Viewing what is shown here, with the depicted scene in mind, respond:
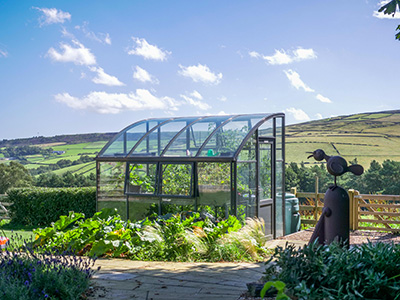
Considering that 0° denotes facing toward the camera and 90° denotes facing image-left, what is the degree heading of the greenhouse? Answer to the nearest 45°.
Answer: approximately 315°

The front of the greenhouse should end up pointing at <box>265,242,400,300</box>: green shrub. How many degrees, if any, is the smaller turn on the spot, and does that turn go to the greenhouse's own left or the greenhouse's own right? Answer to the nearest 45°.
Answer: approximately 45° to the greenhouse's own right

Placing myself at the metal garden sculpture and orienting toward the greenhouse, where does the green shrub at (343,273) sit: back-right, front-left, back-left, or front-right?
back-left

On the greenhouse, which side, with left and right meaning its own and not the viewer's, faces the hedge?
back

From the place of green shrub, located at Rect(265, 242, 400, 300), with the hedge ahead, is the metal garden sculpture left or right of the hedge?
right

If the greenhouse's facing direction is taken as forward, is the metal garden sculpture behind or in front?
in front

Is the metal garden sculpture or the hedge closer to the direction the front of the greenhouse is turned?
the metal garden sculpture

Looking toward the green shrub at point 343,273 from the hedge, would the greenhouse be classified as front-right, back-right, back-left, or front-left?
front-left

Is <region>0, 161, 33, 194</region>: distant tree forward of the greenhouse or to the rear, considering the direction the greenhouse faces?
to the rear

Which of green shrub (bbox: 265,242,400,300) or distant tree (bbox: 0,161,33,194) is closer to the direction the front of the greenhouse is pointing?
the green shrub
